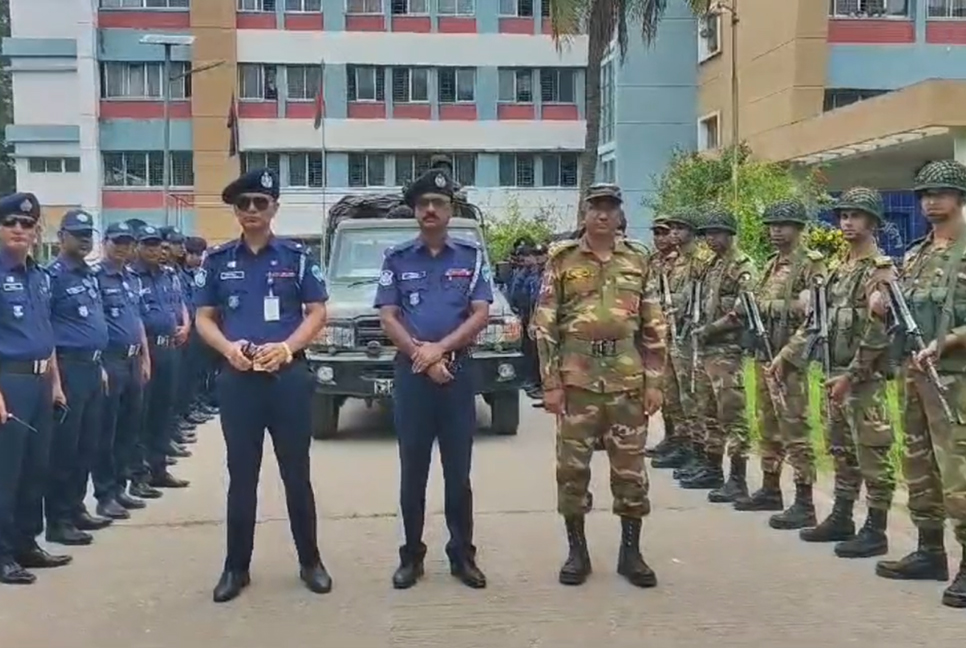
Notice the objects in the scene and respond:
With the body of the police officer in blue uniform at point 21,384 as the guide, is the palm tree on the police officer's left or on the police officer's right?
on the police officer's left

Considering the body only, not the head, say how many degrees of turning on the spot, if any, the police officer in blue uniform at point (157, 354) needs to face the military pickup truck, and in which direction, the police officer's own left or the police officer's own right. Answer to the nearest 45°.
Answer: approximately 90° to the police officer's own left

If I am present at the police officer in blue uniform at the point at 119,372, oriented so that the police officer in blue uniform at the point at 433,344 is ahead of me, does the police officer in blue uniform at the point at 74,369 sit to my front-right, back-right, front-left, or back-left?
front-right

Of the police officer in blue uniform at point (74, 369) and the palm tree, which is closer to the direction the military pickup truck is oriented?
the police officer in blue uniform

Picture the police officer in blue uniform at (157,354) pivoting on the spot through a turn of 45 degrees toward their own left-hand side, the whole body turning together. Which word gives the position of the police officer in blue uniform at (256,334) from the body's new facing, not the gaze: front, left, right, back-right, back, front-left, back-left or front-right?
right

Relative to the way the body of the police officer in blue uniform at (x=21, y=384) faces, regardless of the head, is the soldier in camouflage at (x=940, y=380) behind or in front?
in front

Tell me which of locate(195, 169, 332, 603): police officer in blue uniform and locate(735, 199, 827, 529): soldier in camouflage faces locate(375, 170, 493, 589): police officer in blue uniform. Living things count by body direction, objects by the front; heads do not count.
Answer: the soldier in camouflage

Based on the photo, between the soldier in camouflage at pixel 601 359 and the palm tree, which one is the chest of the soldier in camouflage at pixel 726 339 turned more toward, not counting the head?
the soldier in camouflage

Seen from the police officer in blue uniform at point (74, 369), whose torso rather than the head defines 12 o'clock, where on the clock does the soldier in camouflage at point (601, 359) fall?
The soldier in camouflage is roughly at 12 o'clock from the police officer in blue uniform.

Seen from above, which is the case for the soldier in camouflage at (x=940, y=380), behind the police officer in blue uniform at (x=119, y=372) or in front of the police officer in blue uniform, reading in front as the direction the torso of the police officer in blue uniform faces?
in front

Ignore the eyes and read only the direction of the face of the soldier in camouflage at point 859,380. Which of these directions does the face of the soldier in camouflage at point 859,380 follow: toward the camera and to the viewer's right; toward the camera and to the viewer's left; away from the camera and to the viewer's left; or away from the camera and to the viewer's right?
toward the camera and to the viewer's left

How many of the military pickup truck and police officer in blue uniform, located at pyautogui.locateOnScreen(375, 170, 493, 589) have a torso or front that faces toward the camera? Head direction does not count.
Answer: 2

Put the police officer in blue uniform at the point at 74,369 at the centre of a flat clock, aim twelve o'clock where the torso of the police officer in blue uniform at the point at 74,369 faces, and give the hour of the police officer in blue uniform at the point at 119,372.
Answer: the police officer in blue uniform at the point at 119,372 is roughly at 8 o'clock from the police officer in blue uniform at the point at 74,369.

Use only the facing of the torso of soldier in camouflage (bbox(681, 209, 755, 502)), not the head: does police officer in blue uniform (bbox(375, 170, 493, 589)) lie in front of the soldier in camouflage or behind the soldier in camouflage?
in front

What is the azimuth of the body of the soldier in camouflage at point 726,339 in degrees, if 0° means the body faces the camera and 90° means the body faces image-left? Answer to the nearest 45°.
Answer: approximately 45°

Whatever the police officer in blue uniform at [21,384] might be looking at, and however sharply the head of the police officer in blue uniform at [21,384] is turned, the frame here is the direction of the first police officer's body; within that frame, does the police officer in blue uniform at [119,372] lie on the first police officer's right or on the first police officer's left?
on the first police officer's left

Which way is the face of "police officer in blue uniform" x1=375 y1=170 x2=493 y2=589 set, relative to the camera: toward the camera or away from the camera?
toward the camera

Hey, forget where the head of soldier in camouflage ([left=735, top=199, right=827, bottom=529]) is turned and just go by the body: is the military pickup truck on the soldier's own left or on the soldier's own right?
on the soldier's own right

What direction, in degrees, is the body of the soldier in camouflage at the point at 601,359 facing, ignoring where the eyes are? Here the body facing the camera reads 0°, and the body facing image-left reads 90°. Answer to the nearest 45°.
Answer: approximately 0°

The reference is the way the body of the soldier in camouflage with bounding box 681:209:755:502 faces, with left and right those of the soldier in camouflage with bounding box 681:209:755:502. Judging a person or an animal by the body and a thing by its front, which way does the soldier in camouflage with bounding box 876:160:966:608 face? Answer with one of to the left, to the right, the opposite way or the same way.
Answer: the same way
